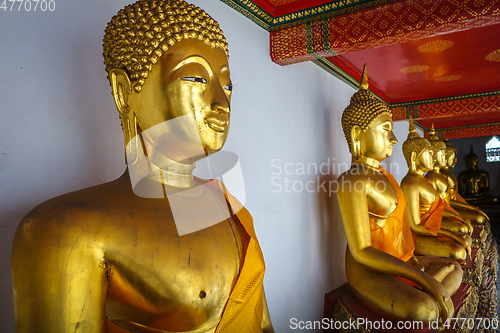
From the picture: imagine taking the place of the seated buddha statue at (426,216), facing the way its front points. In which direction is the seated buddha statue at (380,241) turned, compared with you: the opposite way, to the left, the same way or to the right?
the same way

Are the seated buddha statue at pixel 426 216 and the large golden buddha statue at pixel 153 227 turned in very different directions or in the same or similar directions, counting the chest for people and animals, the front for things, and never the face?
same or similar directions

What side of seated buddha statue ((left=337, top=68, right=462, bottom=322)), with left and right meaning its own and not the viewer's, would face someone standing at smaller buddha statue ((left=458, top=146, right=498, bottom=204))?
left

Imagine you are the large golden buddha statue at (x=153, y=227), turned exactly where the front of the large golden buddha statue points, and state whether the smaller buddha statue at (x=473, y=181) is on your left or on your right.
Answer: on your left

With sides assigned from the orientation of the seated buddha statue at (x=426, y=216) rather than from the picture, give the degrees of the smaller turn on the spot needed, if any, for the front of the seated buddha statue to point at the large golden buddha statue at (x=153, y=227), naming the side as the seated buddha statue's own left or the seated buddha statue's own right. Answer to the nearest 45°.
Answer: approximately 90° to the seated buddha statue's own right

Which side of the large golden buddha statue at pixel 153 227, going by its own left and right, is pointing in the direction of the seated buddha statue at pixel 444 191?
left

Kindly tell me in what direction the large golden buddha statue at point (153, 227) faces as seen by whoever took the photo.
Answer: facing the viewer and to the right of the viewer

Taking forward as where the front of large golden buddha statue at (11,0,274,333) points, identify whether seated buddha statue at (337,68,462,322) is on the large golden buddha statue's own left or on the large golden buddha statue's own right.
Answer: on the large golden buddha statue's own left

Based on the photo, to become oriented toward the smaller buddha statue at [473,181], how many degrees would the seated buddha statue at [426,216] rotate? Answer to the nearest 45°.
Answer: approximately 90° to its left
